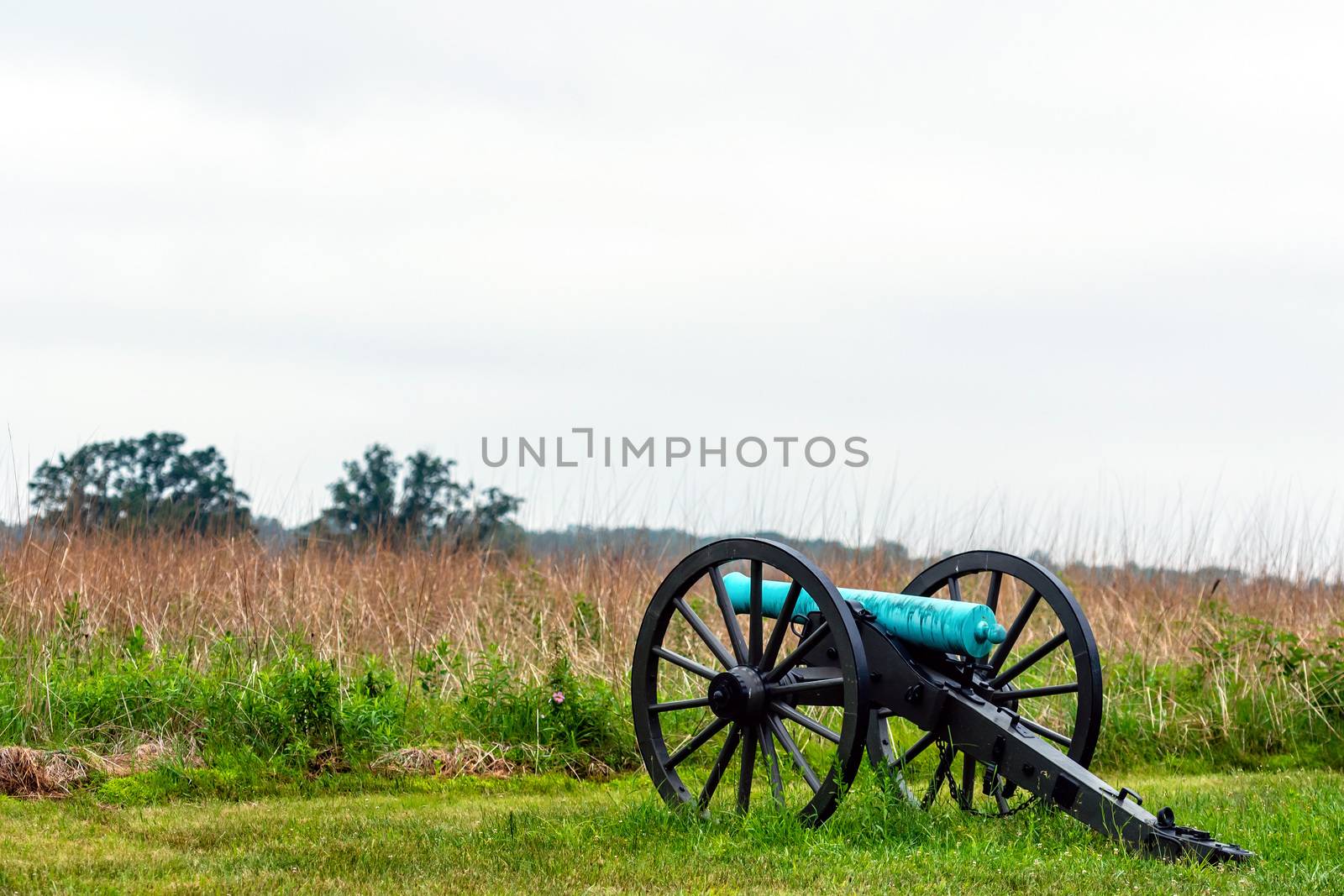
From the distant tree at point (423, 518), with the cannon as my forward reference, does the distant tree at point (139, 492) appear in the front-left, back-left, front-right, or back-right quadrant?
back-right

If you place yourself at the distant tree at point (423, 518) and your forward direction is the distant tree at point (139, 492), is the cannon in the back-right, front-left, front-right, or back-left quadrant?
back-left

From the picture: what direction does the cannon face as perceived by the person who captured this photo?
facing away from the viewer and to the left of the viewer

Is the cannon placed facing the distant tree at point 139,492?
yes

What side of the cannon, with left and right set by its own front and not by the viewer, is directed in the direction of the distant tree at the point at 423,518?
front
